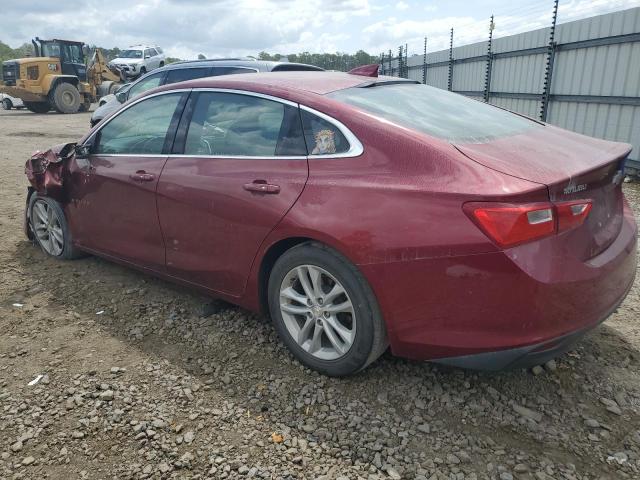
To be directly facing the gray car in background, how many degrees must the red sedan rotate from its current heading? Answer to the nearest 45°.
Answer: approximately 45° to its right

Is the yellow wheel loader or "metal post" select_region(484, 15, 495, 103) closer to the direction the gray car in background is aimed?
the yellow wheel loader

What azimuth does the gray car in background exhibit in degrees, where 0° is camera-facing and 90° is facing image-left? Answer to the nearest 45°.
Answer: approximately 135°

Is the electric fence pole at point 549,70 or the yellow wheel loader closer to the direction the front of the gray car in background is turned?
the yellow wheel loader

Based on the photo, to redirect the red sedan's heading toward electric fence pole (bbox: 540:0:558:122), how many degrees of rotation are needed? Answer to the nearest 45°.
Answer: approximately 90° to its right

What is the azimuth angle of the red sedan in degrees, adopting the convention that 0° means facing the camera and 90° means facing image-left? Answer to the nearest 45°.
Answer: approximately 135°

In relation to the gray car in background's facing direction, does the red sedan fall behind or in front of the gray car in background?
behind

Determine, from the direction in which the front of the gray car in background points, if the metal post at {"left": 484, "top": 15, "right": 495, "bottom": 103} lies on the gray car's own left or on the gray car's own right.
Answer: on the gray car's own right
